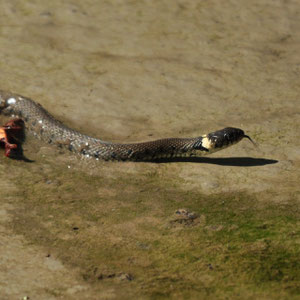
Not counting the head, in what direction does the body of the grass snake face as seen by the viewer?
to the viewer's right
